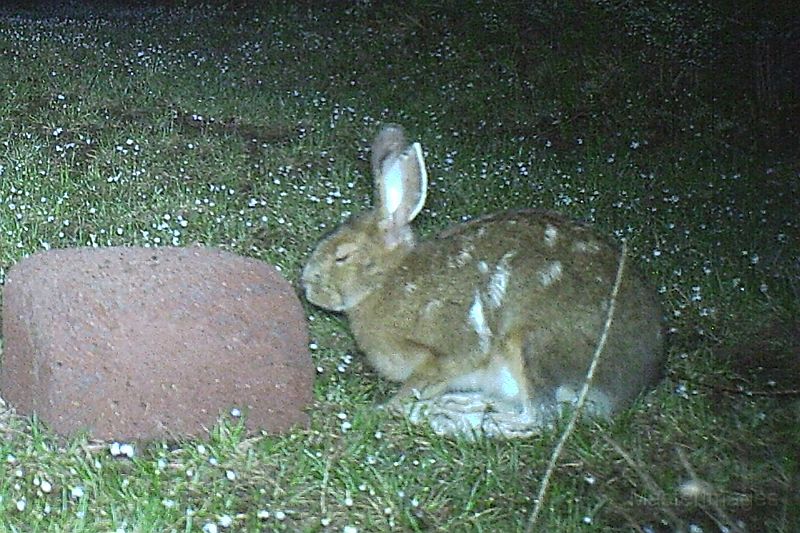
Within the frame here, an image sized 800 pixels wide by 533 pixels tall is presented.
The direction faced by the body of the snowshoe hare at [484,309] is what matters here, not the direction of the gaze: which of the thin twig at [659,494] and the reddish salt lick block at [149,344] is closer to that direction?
the reddish salt lick block

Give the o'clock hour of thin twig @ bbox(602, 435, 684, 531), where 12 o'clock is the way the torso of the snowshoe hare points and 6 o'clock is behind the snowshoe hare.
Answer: The thin twig is roughly at 8 o'clock from the snowshoe hare.

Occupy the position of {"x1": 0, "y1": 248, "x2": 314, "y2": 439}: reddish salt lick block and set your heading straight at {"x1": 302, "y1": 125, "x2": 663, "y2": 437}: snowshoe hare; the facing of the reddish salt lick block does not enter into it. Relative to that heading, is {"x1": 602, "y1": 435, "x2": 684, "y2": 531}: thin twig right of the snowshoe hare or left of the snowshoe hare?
right

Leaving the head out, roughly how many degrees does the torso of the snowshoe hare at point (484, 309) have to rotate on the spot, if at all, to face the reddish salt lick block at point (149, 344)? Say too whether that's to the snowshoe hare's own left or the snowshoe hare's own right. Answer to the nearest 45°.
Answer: approximately 45° to the snowshoe hare's own left

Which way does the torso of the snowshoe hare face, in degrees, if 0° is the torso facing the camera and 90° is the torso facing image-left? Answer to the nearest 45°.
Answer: approximately 90°
